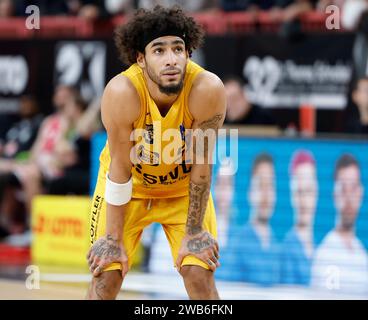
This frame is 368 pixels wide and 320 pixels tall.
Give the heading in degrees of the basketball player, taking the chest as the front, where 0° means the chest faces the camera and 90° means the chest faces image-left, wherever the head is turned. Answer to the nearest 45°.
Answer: approximately 0°

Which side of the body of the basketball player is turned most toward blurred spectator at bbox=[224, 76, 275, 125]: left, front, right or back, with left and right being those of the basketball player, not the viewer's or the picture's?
back

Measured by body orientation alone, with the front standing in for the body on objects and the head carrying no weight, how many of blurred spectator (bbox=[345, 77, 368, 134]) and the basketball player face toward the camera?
2

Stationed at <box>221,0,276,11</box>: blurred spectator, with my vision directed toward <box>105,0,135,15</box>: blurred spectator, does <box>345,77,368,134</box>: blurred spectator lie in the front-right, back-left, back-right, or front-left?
back-left

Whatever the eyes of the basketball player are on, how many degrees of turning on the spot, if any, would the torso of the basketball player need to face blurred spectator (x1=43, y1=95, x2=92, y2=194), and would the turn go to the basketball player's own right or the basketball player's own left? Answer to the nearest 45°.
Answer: approximately 180°

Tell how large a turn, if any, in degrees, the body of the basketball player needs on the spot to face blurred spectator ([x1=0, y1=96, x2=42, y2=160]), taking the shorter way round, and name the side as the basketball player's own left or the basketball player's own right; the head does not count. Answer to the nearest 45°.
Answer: approximately 180°

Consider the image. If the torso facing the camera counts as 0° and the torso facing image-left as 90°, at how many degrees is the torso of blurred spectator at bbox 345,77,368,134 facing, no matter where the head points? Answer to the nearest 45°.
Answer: approximately 0°

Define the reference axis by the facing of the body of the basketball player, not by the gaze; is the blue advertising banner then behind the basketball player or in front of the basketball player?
behind
